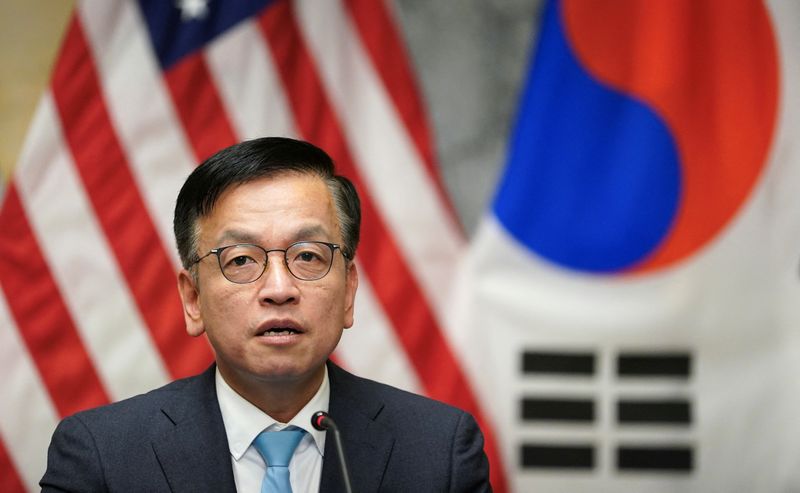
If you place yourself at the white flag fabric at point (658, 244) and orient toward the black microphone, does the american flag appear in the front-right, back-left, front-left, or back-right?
front-right

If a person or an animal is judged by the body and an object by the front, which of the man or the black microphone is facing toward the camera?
the man

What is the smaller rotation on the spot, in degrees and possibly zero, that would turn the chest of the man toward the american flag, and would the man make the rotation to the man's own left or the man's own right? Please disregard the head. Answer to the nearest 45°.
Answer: approximately 180°

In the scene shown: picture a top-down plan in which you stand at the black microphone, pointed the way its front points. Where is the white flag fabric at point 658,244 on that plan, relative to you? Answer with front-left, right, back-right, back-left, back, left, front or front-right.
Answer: right

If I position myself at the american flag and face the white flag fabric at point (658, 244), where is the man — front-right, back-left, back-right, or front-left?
front-right

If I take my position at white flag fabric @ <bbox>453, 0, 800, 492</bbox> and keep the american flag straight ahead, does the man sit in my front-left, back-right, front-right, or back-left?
front-left

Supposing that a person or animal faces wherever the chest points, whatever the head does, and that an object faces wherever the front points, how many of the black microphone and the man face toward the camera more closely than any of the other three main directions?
1

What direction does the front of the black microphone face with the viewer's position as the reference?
facing away from the viewer and to the left of the viewer

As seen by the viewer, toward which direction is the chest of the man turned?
toward the camera

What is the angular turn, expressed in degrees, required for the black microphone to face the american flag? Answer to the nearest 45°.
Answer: approximately 45° to its right

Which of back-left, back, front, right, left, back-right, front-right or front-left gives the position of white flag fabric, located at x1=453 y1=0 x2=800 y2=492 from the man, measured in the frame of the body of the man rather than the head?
back-left
